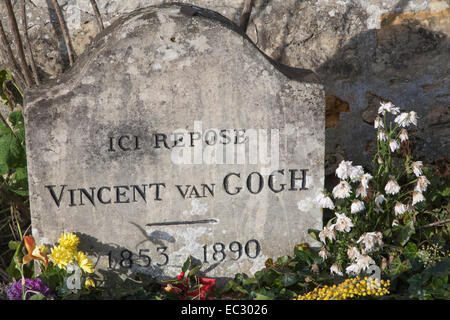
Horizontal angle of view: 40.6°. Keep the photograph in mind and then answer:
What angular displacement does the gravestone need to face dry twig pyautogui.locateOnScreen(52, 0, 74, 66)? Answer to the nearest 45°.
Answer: approximately 135° to its right

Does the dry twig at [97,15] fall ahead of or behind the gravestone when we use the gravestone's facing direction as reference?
behind

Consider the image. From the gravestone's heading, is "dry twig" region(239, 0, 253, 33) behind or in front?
behind

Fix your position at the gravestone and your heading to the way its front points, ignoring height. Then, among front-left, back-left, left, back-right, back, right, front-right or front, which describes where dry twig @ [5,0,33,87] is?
back-right

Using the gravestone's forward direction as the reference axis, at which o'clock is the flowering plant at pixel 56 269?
The flowering plant is roughly at 3 o'clock from the gravestone.

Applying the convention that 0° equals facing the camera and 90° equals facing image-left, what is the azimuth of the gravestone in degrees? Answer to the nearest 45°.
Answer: approximately 0°

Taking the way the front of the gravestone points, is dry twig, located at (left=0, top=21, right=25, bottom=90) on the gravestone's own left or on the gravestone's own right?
on the gravestone's own right

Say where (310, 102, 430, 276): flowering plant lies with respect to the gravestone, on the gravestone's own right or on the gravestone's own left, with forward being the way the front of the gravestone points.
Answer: on the gravestone's own left
